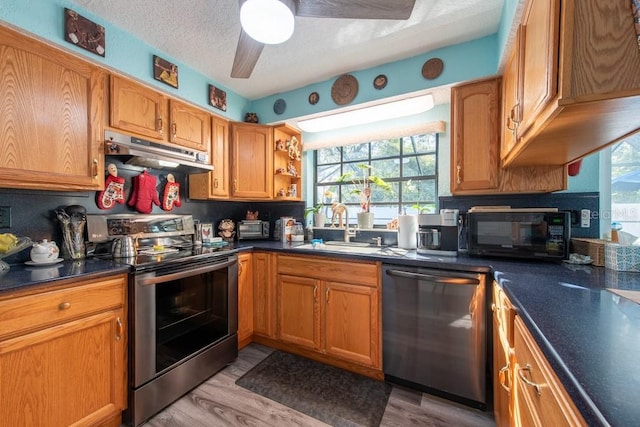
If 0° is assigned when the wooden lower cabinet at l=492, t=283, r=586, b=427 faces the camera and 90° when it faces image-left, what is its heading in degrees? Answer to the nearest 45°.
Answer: approximately 90°

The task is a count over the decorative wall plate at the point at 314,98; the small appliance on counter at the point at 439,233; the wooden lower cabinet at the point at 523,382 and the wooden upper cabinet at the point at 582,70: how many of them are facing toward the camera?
2

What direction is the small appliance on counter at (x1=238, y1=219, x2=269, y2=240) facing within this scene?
toward the camera

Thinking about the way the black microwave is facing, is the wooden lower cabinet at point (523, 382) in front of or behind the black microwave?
in front

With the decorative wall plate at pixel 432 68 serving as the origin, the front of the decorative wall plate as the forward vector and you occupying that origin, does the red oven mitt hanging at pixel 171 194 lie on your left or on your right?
on your right

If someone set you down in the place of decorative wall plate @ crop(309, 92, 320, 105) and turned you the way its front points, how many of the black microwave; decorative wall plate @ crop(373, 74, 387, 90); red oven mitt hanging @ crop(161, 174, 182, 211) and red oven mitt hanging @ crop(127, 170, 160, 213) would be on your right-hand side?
2

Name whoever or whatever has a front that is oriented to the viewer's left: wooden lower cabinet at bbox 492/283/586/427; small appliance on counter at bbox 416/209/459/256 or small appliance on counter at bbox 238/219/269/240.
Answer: the wooden lower cabinet

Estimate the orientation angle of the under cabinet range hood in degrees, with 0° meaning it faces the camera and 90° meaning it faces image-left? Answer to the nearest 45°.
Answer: approximately 315°

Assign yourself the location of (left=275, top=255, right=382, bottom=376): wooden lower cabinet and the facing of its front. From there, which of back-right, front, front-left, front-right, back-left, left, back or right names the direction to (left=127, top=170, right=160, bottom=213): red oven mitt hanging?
front-right

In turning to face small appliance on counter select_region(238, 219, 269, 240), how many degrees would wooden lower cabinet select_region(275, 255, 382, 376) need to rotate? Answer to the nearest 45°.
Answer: approximately 90° to its right

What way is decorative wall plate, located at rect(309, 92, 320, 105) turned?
toward the camera

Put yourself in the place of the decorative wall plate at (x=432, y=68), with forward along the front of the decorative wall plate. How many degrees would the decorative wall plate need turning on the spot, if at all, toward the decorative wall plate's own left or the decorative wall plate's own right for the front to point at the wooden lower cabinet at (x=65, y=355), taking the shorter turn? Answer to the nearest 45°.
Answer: approximately 45° to the decorative wall plate's own right

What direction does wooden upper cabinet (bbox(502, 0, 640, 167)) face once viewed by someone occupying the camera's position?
facing to the left of the viewer

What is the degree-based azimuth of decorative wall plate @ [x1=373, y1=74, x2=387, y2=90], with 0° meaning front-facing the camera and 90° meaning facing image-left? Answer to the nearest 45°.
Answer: approximately 0°
